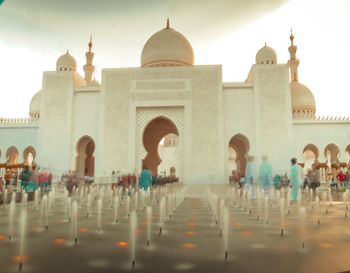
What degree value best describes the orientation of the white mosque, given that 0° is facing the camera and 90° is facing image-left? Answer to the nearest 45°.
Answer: approximately 0°

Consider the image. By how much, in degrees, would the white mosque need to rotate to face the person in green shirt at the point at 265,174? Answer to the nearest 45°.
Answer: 0° — it already faces them
